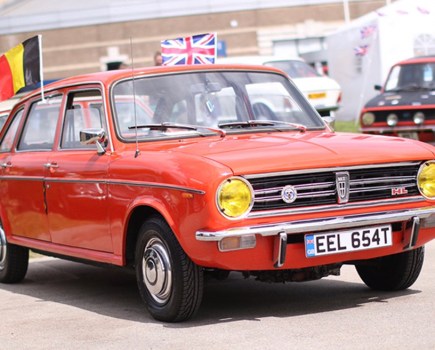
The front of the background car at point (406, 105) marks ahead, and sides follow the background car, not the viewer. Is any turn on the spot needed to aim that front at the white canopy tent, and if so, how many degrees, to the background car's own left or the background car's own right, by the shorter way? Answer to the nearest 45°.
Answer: approximately 180°

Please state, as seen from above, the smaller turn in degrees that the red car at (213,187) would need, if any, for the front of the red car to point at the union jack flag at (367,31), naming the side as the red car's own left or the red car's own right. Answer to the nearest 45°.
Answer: approximately 135° to the red car's own left

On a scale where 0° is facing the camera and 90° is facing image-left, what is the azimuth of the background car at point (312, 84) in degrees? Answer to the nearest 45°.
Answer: approximately 135°

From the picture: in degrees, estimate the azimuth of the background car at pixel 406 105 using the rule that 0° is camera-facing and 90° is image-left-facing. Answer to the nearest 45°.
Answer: approximately 0°

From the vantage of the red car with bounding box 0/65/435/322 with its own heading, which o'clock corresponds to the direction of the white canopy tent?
The white canopy tent is roughly at 8 o'clock from the red car.

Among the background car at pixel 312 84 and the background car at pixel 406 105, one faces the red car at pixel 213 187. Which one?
the background car at pixel 406 105
